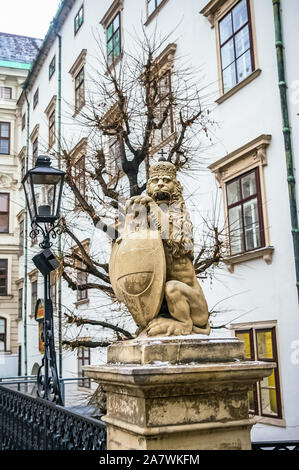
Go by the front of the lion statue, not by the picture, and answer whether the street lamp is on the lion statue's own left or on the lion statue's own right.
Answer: on the lion statue's own right

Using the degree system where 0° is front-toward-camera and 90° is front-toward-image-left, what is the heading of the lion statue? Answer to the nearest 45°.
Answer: approximately 45°
